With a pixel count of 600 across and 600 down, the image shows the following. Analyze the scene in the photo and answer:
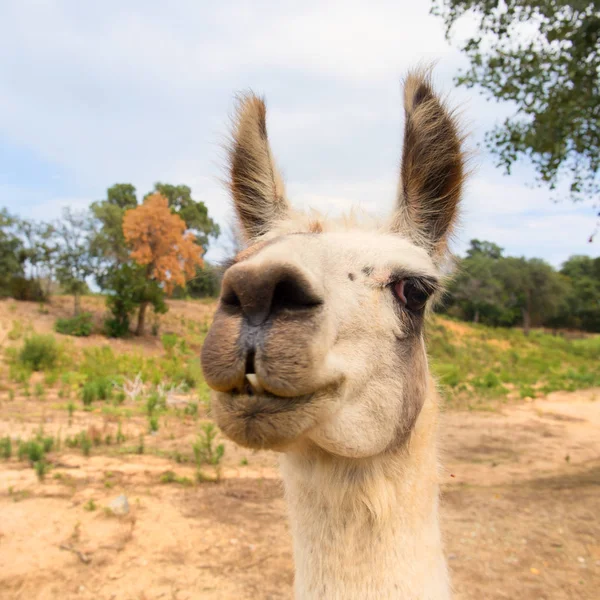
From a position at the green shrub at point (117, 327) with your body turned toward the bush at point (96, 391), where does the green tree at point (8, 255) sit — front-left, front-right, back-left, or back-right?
back-right

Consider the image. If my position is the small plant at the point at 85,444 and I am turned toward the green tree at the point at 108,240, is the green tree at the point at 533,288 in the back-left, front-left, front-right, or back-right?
front-right

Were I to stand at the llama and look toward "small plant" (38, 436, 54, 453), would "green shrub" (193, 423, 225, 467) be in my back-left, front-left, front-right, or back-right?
front-right

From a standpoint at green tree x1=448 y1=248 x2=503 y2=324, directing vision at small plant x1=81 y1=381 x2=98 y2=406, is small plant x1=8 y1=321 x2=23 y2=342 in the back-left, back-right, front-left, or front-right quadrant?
front-right

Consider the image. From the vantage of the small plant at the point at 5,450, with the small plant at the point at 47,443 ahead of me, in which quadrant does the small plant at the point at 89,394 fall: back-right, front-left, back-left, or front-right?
front-left
